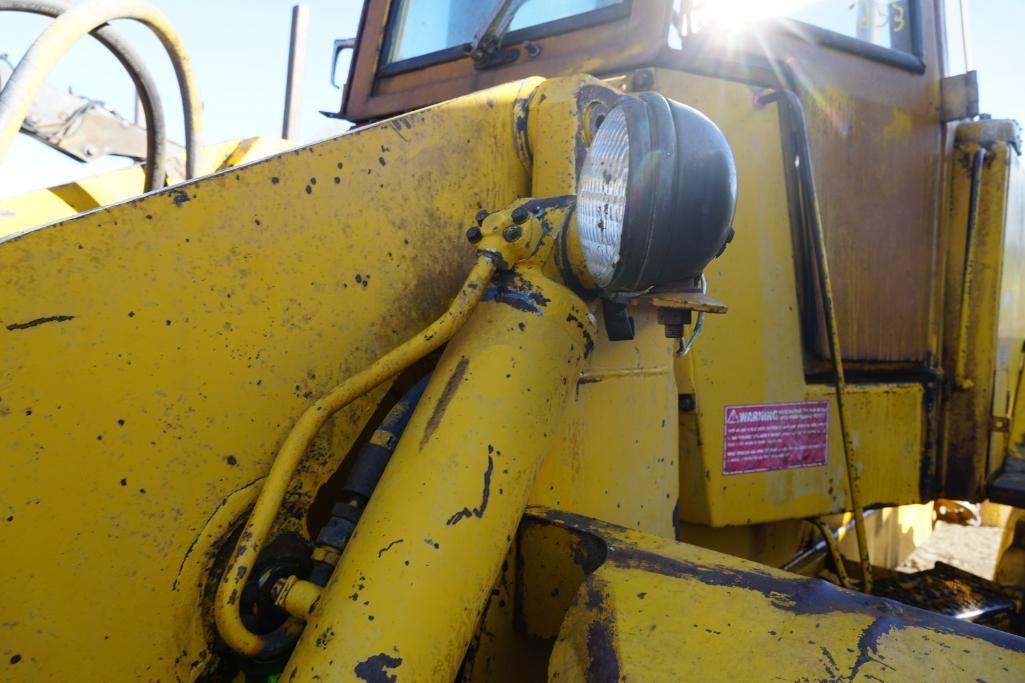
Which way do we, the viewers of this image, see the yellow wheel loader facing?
facing the viewer and to the left of the viewer
